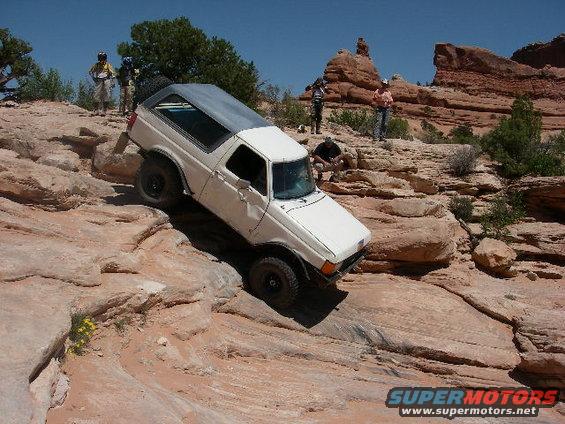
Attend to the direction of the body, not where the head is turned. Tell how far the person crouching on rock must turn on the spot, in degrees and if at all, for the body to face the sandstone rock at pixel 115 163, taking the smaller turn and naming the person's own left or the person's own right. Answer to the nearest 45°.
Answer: approximately 90° to the person's own right

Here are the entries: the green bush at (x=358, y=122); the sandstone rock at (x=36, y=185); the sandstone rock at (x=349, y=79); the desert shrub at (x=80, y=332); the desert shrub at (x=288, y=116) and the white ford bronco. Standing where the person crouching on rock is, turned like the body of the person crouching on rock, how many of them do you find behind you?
3

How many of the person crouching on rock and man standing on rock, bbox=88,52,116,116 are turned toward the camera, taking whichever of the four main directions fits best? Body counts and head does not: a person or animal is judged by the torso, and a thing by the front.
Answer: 2

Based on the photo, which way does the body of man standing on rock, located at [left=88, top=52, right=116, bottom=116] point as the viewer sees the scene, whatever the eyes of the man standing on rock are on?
toward the camera

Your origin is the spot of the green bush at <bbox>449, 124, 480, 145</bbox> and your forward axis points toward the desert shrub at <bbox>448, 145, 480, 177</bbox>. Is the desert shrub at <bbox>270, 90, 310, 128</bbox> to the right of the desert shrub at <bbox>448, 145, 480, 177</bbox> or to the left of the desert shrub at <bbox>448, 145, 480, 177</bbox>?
right

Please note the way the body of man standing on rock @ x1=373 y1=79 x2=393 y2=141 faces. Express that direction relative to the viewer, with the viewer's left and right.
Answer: facing the viewer

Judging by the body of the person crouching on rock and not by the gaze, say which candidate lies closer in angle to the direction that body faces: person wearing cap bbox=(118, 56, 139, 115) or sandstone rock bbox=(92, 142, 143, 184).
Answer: the sandstone rock

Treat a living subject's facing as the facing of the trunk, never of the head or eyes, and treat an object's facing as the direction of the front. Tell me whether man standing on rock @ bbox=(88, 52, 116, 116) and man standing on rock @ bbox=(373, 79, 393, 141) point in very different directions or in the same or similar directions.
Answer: same or similar directions

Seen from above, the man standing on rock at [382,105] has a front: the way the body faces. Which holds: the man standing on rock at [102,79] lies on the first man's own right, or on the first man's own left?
on the first man's own right

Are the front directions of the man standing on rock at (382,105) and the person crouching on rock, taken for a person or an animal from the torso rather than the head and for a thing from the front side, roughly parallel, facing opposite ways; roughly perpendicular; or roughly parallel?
roughly parallel

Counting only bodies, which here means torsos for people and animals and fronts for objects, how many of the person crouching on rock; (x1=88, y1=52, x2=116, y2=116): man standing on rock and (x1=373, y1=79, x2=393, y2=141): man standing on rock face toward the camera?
3

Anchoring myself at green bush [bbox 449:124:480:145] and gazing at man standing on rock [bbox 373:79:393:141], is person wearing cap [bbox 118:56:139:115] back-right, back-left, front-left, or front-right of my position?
front-right

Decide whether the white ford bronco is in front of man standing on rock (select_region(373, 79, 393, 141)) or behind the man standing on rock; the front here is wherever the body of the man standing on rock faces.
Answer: in front

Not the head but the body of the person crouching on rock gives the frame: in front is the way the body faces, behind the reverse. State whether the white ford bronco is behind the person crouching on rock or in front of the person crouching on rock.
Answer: in front

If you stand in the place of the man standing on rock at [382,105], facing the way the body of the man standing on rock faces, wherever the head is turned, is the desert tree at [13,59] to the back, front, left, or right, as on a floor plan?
right
